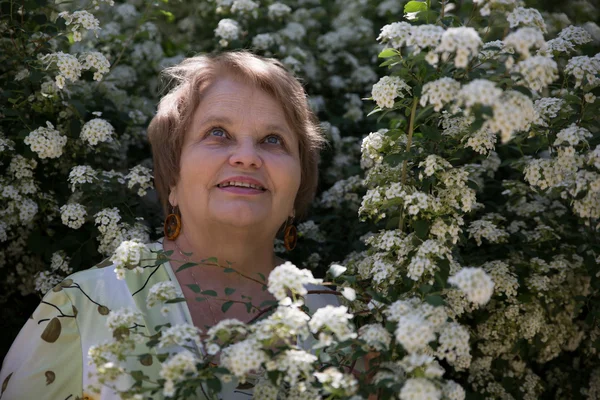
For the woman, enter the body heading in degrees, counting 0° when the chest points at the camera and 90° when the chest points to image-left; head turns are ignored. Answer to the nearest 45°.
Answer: approximately 315°
